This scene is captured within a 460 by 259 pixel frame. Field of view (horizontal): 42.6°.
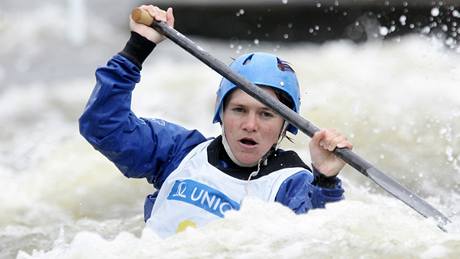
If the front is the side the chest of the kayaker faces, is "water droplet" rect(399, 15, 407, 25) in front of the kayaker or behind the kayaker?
behind

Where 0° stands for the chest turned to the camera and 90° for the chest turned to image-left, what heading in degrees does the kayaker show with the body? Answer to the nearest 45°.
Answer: approximately 0°
